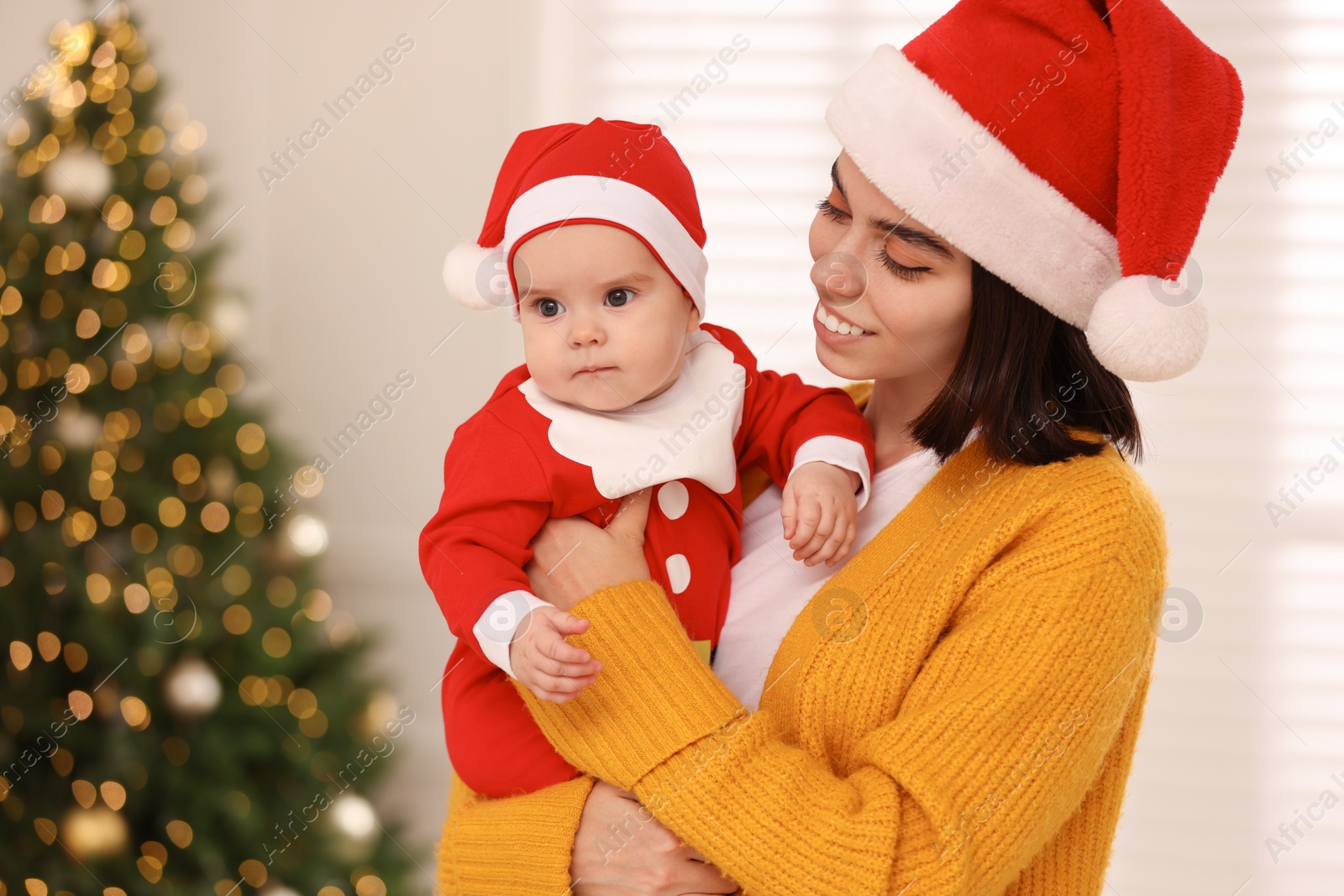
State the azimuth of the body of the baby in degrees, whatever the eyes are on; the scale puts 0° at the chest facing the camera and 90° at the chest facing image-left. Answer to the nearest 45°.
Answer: approximately 0°

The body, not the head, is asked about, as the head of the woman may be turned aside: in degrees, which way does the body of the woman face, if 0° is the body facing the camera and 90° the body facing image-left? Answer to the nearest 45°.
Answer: approximately 45°

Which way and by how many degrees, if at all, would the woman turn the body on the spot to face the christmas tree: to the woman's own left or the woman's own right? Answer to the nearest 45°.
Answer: approximately 90° to the woman's own right
